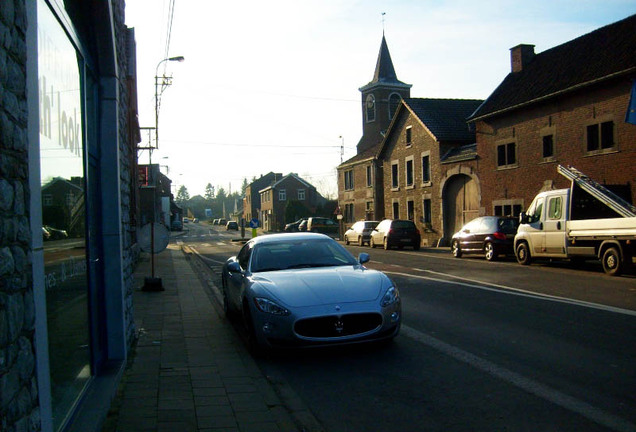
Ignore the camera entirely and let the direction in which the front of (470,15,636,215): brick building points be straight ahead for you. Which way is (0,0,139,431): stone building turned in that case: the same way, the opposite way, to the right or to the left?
the opposite way

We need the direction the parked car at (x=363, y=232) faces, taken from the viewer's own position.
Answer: facing away from the viewer and to the left of the viewer

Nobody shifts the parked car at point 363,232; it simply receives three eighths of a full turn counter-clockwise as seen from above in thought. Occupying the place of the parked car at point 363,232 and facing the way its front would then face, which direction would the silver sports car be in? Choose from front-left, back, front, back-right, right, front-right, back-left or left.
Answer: front

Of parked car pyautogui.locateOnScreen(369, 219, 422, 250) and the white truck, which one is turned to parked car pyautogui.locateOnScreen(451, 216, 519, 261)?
the white truck

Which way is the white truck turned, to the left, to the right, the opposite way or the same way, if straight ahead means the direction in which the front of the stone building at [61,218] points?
to the left

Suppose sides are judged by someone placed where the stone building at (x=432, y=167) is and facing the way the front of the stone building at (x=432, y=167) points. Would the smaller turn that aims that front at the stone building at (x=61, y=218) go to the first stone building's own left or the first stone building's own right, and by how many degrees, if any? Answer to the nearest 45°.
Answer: approximately 45° to the first stone building's own left

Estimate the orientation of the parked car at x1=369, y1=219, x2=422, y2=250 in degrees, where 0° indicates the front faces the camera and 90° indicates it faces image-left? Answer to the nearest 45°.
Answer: approximately 135°

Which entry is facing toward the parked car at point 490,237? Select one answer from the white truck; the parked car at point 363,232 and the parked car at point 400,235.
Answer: the white truck

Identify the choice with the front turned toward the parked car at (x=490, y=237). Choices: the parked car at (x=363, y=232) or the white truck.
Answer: the white truck

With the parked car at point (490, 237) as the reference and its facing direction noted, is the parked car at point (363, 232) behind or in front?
in front

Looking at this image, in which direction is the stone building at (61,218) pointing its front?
to the viewer's right

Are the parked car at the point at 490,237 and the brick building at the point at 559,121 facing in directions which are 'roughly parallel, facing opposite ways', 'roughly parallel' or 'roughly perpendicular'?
roughly perpendicular
